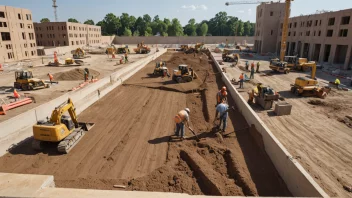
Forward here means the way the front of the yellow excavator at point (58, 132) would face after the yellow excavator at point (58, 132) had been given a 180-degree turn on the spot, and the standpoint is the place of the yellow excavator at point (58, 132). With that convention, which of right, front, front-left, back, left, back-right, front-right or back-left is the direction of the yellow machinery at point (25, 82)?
back-right

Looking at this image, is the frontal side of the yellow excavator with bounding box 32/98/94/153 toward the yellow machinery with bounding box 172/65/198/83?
yes

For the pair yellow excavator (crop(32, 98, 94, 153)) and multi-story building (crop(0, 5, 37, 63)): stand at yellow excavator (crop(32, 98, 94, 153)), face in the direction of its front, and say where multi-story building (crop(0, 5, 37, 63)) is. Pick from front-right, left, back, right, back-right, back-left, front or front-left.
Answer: front-left

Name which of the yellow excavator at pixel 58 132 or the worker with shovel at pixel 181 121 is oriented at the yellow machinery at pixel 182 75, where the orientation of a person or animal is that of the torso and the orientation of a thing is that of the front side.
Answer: the yellow excavator

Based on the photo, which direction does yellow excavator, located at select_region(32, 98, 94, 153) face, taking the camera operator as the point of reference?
facing away from the viewer and to the right of the viewer
